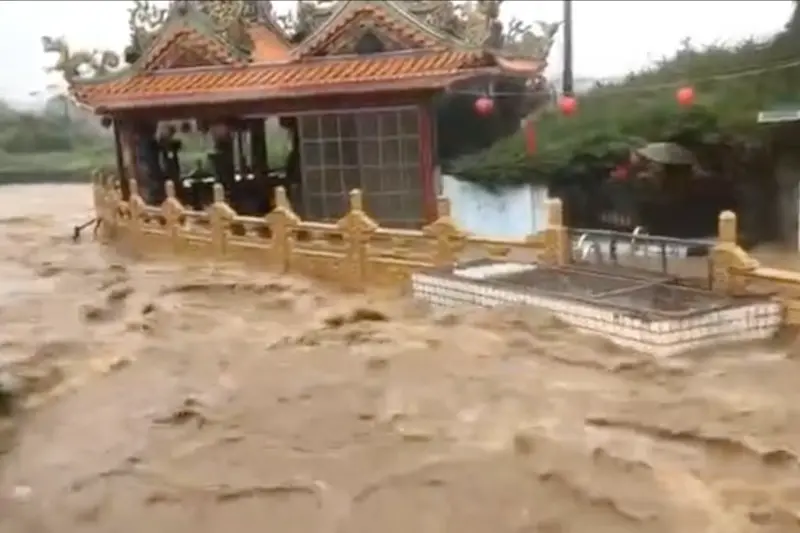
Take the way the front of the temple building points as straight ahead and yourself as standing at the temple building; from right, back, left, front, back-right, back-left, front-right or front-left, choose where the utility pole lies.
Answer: back

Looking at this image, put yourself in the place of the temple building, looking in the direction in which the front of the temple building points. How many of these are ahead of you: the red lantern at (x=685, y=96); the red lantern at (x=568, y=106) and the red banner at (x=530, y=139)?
0

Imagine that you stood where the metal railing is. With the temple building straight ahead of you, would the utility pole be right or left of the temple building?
right

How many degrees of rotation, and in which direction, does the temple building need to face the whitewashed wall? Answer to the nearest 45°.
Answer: approximately 135° to its left

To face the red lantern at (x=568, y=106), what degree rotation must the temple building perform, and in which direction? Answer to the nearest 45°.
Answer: approximately 135° to its left

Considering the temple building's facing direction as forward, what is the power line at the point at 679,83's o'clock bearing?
The power line is roughly at 7 o'clock from the temple building.

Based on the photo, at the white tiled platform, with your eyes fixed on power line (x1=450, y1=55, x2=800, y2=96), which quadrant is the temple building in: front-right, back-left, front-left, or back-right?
front-left

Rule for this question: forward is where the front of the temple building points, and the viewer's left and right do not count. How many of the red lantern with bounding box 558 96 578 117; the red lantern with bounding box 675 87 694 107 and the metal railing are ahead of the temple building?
0
